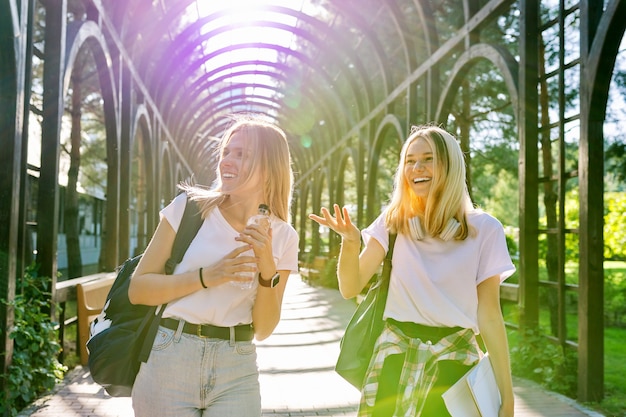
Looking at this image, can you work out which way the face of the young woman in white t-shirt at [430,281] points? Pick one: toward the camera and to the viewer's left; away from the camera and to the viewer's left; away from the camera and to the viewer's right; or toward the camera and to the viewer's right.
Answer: toward the camera and to the viewer's left

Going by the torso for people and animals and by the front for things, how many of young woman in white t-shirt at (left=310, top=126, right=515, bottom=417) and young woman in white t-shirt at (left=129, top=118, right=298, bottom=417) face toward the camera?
2

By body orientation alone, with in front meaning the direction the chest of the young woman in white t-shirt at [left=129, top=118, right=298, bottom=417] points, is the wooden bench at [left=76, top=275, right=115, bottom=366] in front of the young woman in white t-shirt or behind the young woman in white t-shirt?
behind

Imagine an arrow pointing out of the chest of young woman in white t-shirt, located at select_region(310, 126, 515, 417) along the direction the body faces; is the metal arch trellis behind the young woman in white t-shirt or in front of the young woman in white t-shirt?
behind

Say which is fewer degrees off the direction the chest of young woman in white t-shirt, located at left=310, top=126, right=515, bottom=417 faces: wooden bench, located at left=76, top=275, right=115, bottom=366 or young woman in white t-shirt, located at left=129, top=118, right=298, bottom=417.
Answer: the young woman in white t-shirt

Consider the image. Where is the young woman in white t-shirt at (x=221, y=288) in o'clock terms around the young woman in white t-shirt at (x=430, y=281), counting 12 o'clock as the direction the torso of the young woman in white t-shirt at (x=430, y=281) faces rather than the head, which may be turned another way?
the young woman in white t-shirt at (x=221, y=288) is roughly at 2 o'clock from the young woman in white t-shirt at (x=430, y=281).

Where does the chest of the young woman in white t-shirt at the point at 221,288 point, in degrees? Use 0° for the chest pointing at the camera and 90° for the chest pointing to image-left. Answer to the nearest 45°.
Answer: approximately 0°
